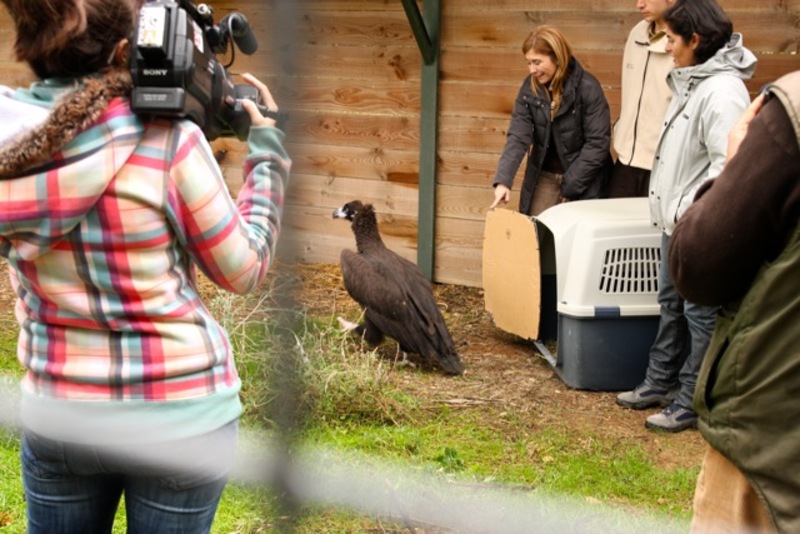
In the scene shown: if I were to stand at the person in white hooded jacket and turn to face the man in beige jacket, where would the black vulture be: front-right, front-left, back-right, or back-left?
front-left

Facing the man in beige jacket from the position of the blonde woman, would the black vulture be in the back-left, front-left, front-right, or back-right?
back-right

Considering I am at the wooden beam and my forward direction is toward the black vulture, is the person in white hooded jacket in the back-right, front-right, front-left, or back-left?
front-left

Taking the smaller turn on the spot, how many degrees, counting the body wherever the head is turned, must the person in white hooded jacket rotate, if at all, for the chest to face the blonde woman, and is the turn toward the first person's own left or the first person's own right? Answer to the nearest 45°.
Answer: approximately 45° to the first person's own right

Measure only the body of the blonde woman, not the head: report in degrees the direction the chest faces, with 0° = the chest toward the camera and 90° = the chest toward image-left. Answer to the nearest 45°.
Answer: approximately 45°

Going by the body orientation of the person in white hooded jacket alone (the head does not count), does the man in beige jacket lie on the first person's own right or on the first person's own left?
on the first person's own right

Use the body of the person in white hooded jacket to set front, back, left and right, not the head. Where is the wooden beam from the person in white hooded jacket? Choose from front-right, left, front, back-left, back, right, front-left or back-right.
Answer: front-right

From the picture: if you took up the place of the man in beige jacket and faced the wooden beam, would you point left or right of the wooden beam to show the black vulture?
left

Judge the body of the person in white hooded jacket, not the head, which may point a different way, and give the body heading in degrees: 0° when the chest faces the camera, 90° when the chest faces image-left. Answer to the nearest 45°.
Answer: approximately 90°

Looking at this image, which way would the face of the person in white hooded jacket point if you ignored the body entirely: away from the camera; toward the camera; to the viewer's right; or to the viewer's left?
to the viewer's left

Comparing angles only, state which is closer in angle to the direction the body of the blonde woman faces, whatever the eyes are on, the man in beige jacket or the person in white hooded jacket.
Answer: the person in white hooded jacket

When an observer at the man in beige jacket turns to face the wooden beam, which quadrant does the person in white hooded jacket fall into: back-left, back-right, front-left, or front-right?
back-left

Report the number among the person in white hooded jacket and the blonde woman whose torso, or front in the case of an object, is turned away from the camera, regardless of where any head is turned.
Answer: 0
